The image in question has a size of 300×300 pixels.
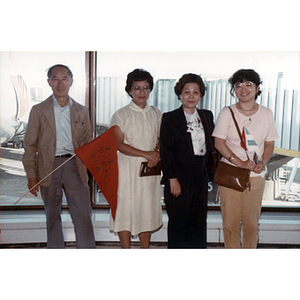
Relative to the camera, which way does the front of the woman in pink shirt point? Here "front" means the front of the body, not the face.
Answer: toward the camera

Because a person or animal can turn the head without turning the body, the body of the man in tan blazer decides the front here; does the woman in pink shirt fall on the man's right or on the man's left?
on the man's left

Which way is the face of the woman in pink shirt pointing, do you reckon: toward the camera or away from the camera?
toward the camera

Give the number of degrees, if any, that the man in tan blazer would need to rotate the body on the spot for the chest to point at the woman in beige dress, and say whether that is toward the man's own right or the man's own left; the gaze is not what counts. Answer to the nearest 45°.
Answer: approximately 90° to the man's own left

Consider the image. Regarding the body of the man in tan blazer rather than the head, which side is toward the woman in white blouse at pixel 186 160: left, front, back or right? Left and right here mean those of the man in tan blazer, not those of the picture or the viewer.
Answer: left

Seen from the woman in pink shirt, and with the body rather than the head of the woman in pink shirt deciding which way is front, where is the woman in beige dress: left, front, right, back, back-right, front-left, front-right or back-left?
right

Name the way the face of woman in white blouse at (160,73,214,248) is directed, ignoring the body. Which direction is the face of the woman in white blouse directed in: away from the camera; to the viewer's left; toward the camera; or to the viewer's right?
toward the camera

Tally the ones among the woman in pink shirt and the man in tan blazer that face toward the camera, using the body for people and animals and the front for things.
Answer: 2
